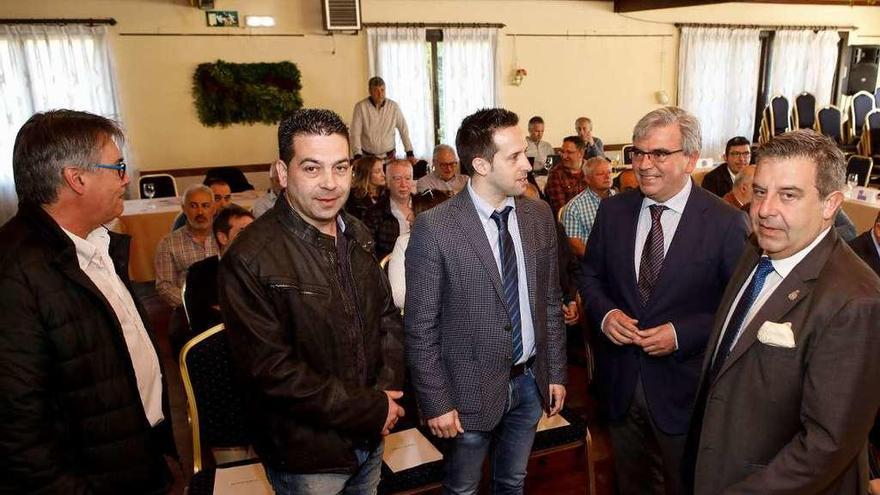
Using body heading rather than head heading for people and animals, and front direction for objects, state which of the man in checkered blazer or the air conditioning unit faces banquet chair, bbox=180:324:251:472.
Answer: the air conditioning unit

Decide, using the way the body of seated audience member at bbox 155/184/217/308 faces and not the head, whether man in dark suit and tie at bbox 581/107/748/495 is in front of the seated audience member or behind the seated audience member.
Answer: in front

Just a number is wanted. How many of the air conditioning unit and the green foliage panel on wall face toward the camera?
2

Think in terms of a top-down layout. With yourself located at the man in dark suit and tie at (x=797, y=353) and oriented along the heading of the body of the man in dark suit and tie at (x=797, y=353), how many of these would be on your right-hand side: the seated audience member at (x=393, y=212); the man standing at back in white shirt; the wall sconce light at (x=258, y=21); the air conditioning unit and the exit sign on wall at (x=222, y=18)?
5

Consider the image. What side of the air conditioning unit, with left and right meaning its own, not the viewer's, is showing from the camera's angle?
front

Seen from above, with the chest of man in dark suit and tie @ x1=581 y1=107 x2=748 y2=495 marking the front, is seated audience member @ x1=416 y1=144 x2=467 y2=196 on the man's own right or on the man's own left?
on the man's own right

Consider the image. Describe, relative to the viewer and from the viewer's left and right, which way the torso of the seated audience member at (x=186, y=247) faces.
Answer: facing the viewer and to the right of the viewer

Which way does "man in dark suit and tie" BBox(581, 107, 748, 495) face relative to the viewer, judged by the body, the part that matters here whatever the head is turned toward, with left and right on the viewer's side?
facing the viewer and to the left of the viewer

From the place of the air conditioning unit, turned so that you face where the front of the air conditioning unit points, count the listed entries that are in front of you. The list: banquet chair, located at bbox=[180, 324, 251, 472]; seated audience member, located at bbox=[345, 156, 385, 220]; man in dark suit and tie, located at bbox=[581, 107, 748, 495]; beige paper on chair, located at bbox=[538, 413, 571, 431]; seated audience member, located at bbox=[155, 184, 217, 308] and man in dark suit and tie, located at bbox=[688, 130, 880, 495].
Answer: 6

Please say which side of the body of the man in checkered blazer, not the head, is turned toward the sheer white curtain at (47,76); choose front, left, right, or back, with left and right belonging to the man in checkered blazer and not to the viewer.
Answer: back

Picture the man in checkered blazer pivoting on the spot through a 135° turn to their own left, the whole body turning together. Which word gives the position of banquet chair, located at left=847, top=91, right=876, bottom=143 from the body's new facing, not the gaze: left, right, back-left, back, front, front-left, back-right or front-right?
front-right

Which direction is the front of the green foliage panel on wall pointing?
toward the camera

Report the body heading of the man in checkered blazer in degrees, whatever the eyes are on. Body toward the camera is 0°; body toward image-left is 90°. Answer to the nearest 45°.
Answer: approximately 315°
